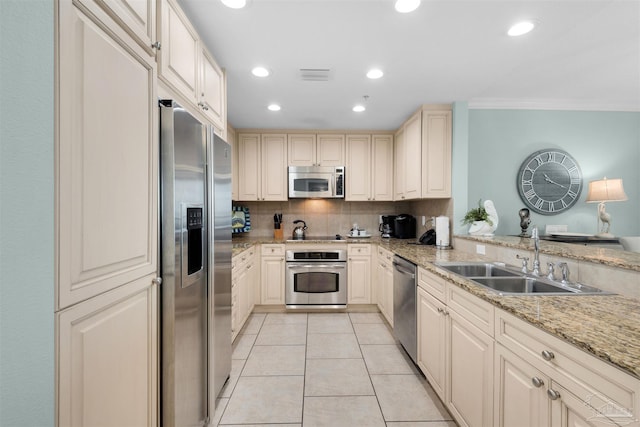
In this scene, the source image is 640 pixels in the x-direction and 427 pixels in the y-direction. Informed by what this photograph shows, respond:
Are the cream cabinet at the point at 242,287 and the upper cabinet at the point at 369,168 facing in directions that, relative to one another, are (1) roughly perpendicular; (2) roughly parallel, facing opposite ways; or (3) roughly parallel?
roughly perpendicular

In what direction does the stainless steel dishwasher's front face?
to the viewer's left

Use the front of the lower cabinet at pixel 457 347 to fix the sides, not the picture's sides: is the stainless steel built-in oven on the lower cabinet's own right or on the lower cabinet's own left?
on the lower cabinet's own right

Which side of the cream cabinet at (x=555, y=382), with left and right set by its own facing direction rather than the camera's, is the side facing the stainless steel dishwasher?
right

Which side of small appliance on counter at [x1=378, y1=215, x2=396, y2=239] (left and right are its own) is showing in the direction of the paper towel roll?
left

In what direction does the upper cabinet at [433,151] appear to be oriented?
to the viewer's left

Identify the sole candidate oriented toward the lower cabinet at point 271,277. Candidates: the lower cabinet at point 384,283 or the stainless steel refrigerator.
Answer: the lower cabinet at point 384,283

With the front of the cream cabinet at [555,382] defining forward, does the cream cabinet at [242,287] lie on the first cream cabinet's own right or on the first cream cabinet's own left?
on the first cream cabinet's own right

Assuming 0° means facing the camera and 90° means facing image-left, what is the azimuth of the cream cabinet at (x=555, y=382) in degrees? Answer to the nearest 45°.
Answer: approximately 45°
